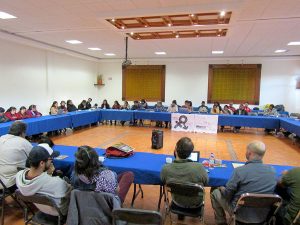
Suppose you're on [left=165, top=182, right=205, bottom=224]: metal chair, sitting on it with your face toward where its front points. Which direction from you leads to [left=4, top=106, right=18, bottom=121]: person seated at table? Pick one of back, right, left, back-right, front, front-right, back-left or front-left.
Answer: front-left

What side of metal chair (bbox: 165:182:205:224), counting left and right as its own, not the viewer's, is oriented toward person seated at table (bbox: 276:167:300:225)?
right

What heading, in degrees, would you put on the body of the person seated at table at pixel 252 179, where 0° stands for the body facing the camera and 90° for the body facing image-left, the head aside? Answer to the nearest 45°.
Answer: approximately 135°

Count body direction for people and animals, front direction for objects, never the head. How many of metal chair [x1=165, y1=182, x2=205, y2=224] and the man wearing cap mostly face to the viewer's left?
0

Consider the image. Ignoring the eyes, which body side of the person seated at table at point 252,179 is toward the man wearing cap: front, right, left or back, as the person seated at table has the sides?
left

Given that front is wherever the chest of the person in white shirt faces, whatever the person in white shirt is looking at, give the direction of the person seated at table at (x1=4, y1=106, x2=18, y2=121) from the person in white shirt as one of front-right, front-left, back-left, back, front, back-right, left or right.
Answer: front-left

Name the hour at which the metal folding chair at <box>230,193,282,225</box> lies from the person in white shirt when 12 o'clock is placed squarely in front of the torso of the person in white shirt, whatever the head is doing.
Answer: The metal folding chair is roughly at 3 o'clock from the person in white shirt.

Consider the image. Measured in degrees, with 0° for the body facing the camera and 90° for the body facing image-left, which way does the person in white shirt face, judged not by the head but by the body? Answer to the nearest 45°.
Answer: approximately 225°

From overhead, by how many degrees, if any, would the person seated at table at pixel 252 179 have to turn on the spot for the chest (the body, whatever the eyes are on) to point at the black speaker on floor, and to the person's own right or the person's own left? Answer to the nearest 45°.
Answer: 0° — they already face it

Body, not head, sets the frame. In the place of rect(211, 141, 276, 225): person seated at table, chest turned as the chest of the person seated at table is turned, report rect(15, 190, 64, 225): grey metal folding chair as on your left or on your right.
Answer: on your left

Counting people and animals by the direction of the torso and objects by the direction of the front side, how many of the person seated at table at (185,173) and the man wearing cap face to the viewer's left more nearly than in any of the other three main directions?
0

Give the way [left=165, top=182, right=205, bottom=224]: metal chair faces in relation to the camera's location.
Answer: facing away from the viewer

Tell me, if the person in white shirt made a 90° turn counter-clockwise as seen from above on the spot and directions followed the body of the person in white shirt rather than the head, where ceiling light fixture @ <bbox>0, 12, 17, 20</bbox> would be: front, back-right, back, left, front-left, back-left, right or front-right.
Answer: front-right

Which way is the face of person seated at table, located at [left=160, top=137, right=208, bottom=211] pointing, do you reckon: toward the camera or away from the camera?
away from the camera

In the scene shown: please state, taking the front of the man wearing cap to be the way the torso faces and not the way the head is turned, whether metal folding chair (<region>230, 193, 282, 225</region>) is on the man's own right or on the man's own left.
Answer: on the man's own right

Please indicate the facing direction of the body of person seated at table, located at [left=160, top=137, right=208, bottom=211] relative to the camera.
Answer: away from the camera

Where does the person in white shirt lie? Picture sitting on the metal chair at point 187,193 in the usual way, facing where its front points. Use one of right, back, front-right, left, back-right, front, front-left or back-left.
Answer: left
